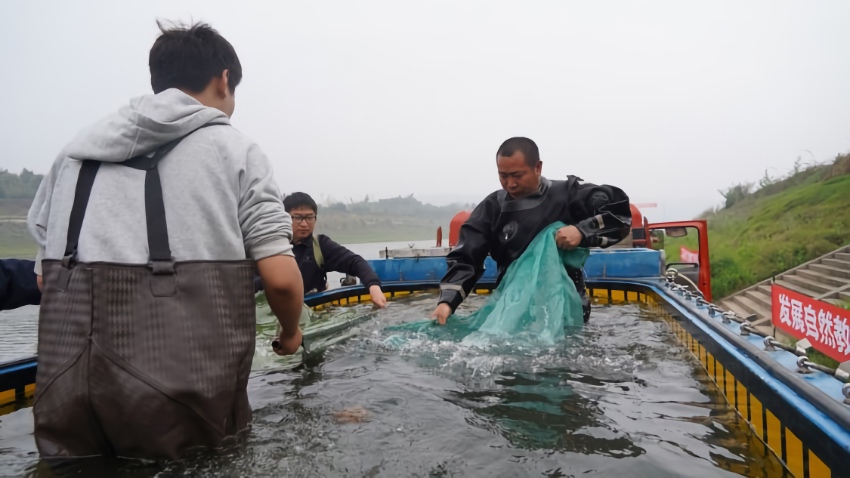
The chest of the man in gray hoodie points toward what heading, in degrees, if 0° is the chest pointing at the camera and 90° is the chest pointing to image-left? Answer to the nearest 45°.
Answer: approximately 225°

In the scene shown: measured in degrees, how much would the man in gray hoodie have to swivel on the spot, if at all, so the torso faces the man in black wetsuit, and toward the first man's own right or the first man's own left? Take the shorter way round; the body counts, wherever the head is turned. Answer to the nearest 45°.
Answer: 0° — they already face them

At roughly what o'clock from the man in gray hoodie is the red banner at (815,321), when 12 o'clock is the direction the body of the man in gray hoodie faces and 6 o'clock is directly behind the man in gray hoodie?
The red banner is roughly at 1 o'clock from the man in gray hoodie.

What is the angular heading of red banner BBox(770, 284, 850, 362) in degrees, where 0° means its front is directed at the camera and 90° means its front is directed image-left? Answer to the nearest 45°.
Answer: approximately 45°

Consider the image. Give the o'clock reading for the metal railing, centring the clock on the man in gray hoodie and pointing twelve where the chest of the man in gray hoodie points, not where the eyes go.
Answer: The metal railing is roughly at 2 o'clock from the man in gray hoodie.

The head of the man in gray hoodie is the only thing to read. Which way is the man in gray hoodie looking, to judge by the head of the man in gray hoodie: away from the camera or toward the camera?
away from the camera
